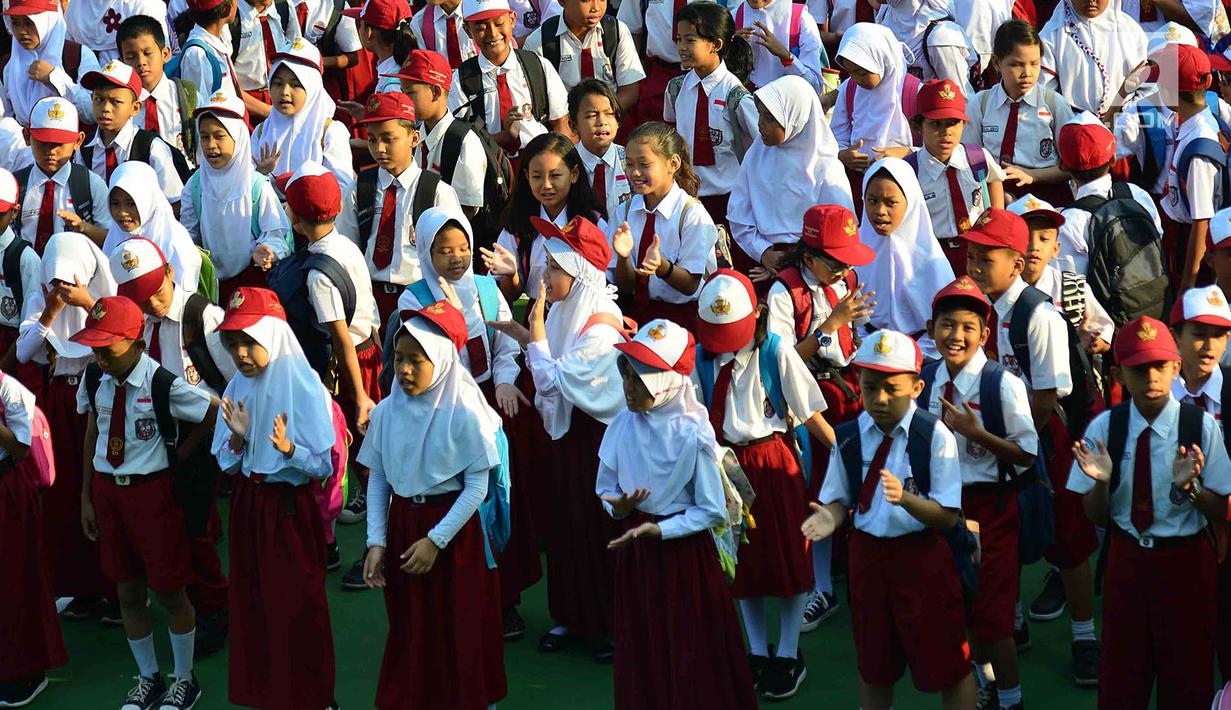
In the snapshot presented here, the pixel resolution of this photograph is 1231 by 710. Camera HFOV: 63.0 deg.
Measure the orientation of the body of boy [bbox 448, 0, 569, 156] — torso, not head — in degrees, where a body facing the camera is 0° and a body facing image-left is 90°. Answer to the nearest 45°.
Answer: approximately 0°

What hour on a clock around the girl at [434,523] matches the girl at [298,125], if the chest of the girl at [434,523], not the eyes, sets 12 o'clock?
the girl at [298,125] is roughly at 4 o'clock from the girl at [434,523].

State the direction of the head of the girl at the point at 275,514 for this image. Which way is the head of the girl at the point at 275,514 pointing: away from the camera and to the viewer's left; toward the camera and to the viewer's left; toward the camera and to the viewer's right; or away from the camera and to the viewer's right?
toward the camera and to the viewer's left

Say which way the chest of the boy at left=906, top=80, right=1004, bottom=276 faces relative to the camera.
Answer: toward the camera

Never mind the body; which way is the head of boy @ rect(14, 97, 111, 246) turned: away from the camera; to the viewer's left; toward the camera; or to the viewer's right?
toward the camera

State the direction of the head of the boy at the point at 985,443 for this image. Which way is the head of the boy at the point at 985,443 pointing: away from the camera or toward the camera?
toward the camera

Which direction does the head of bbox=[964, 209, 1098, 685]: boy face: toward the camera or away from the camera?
toward the camera

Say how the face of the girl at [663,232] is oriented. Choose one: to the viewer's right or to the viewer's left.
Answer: to the viewer's left

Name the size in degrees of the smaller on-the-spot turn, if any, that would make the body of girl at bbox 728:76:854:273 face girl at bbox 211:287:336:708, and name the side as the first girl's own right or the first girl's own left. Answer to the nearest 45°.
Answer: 0° — they already face them

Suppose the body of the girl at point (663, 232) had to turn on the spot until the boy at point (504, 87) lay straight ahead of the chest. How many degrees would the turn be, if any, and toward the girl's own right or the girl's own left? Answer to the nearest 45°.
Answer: approximately 90° to the girl's own right

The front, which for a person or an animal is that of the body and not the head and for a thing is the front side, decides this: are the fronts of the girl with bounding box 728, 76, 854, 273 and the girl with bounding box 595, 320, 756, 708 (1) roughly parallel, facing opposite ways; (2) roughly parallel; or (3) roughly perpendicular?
roughly parallel

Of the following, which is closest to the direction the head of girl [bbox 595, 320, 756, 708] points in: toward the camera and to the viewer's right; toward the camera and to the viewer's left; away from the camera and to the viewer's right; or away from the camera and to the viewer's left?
toward the camera and to the viewer's left

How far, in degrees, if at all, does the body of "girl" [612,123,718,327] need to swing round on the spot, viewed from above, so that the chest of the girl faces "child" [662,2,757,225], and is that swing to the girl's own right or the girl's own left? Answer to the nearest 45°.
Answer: approximately 135° to the girl's own right

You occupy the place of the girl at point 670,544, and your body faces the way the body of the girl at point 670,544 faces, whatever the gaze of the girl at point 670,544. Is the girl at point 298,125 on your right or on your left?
on your right

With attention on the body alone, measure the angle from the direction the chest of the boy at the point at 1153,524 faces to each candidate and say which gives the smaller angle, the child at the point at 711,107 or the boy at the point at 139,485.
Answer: the boy
